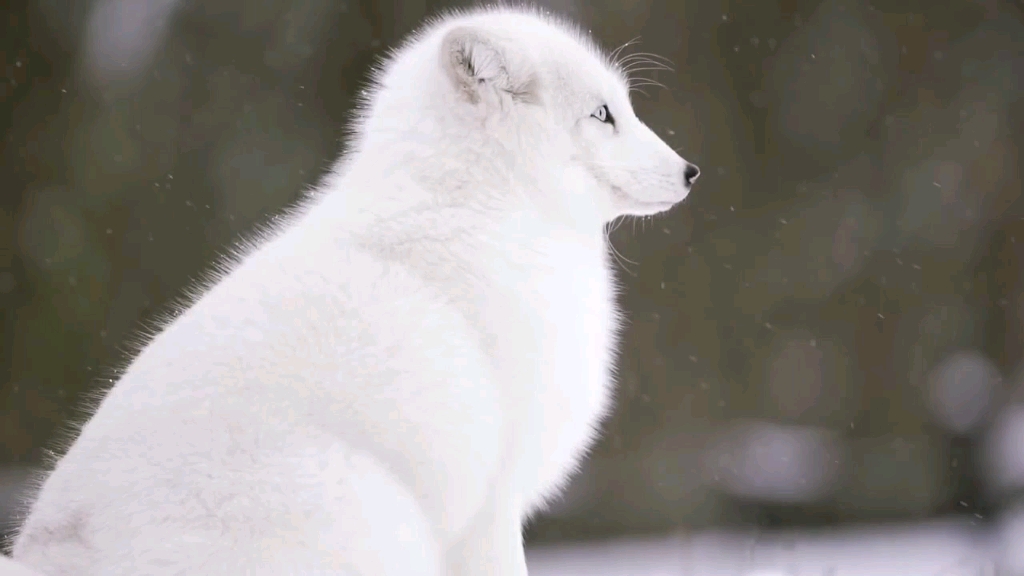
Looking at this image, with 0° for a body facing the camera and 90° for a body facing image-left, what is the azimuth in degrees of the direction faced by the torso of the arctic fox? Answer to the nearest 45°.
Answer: approximately 270°
